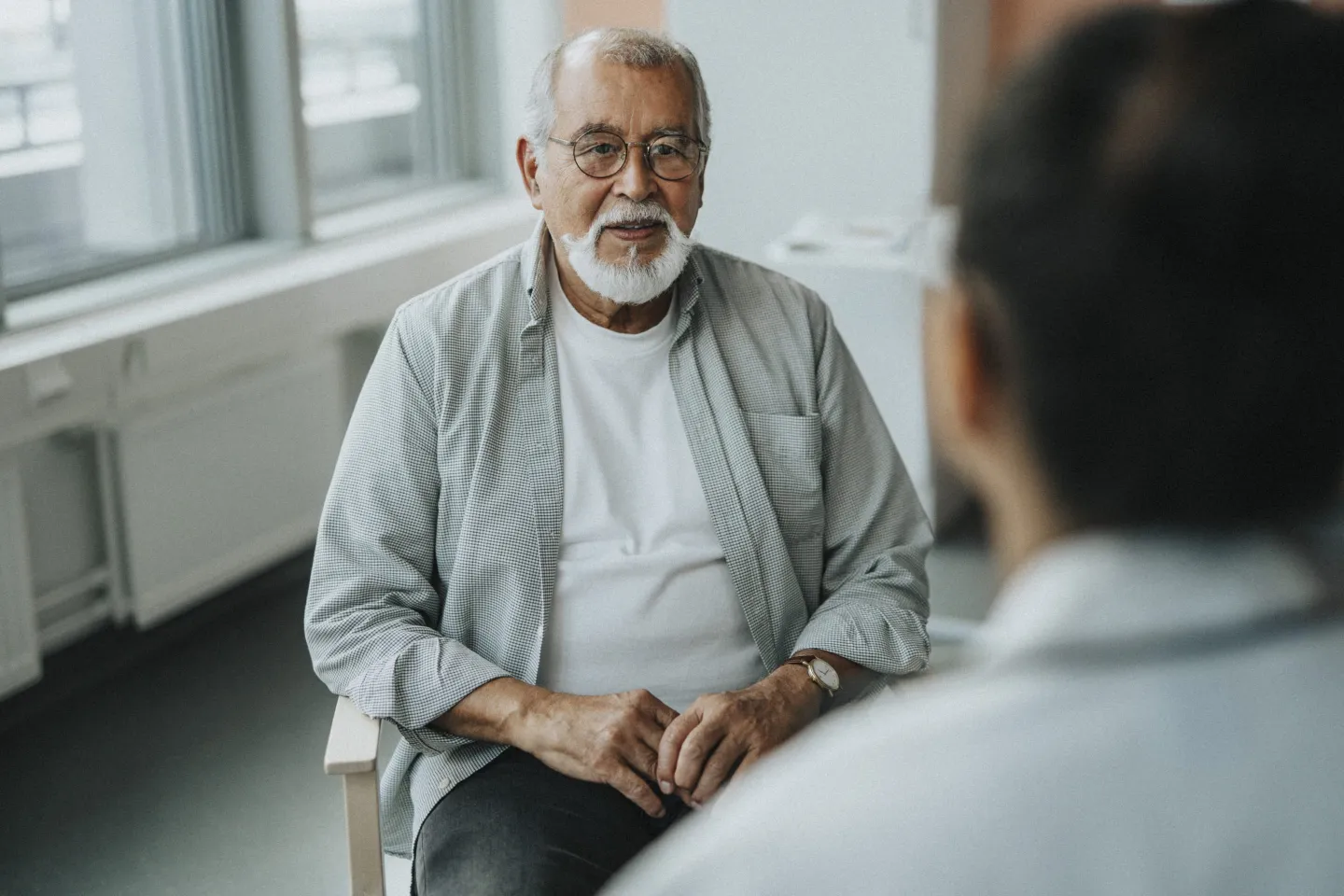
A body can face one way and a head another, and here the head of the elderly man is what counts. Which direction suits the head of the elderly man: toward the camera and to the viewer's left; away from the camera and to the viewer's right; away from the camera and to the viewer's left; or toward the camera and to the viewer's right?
toward the camera and to the viewer's right

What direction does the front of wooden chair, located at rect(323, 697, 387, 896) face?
toward the camera

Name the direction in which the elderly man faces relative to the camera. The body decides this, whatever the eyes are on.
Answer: toward the camera

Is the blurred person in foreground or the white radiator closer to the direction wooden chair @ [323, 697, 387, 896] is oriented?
the blurred person in foreground

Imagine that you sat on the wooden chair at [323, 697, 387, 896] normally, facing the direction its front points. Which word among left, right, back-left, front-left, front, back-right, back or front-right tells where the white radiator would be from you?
back

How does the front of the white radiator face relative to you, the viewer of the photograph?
facing the viewer and to the right of the viewer

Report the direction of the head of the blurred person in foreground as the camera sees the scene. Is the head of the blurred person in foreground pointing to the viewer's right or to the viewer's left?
to the viewer's left

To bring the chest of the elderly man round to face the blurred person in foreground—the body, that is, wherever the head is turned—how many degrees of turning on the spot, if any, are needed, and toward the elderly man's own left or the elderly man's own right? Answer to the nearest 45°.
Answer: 0° — they already face them

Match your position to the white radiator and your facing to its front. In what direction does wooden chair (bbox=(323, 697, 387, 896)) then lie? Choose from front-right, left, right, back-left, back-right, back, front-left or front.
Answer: front-right

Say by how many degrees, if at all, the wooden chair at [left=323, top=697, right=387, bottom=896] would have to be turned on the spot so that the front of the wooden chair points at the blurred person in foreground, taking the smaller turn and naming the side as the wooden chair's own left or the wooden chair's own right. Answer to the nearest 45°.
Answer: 0° — it already faces them
